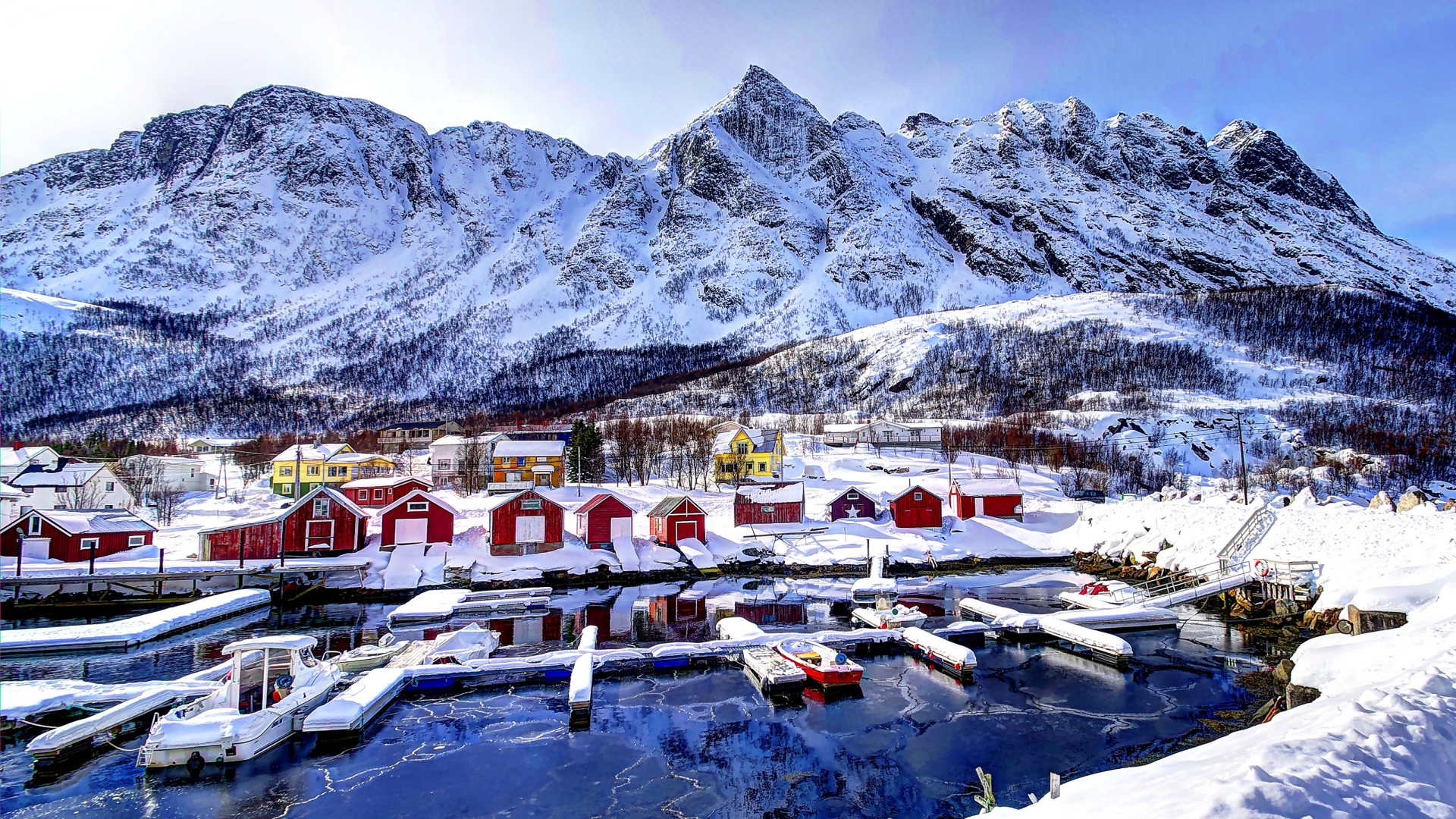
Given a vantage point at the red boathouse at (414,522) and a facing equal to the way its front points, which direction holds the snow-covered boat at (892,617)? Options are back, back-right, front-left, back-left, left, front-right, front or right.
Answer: front-left

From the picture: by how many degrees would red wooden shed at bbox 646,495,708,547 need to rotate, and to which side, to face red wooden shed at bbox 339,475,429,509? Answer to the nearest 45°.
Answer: approximately 135° to its right

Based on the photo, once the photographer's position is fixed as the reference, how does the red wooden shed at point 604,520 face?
facing the viewer

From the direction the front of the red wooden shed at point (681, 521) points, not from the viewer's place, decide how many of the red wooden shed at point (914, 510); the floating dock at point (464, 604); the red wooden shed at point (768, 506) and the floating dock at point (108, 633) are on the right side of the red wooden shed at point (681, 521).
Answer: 2

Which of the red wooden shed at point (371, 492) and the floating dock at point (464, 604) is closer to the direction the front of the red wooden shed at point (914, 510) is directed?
the floating dock

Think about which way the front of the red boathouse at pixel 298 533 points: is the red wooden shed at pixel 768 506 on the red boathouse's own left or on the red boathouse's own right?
on the red boathouse's own left

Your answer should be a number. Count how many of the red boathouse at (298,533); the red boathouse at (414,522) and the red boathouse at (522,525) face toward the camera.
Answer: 3

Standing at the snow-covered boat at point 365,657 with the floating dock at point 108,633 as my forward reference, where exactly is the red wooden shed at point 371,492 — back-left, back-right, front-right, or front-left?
front-right

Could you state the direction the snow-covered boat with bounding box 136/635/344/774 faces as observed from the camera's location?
facing away from the viewer and to the right of the viewer

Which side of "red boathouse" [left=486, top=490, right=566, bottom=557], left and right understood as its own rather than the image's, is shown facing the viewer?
front

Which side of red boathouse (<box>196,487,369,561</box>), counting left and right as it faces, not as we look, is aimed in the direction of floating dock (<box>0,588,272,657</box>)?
front
